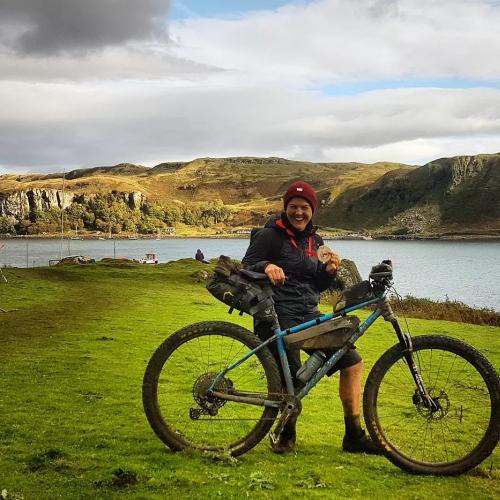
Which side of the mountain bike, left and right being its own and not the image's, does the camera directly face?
right
